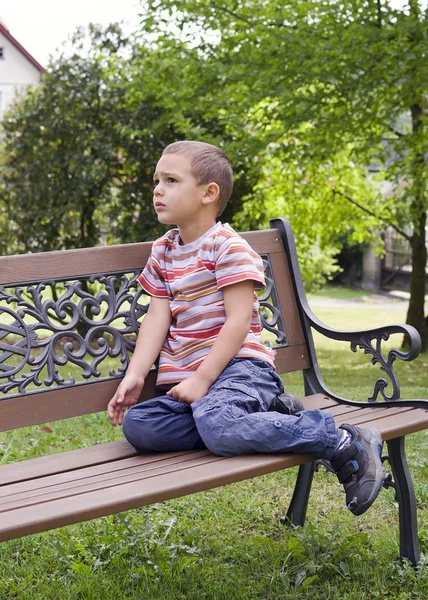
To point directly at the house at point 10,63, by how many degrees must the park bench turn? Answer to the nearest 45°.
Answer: approximately 135° to its left
